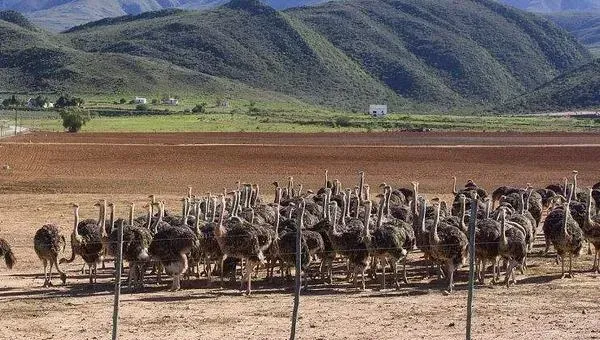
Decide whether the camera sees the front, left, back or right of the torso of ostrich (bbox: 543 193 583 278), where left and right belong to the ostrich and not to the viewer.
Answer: front

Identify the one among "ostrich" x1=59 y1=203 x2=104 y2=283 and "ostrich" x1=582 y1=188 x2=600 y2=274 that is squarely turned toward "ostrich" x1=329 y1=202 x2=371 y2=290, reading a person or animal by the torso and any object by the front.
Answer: "ostrich" x1=582 y1=188 x2=600 y2=274

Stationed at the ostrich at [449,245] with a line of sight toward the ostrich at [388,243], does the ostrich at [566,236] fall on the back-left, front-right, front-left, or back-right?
back-right

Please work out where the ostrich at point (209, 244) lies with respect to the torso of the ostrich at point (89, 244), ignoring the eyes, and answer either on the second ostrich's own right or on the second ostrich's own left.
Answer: on the second ostrich's own left

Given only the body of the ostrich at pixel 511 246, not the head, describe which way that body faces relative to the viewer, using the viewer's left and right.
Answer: facing the viewer and to the left of the viewer

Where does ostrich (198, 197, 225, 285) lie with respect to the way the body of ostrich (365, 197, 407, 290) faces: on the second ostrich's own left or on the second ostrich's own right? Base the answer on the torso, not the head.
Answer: on the second ostrich's own right

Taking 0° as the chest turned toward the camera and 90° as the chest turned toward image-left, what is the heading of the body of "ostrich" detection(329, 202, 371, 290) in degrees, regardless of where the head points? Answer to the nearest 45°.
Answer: approximately 45°

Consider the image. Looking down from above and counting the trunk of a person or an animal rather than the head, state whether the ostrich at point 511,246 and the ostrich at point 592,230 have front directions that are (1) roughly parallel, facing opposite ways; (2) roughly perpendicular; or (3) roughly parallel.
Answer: roughly parallel

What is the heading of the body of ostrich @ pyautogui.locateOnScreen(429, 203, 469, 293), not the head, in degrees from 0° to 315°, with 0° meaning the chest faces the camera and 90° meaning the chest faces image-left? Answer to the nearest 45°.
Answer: approximately 45°

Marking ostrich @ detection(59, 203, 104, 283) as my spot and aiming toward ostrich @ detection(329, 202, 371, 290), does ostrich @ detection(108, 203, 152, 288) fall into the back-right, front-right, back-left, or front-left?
front-right

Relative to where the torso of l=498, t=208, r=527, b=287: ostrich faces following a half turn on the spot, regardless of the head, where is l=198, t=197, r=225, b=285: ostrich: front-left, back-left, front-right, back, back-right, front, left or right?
back-left

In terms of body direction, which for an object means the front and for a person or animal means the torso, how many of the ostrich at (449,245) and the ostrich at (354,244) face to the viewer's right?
0

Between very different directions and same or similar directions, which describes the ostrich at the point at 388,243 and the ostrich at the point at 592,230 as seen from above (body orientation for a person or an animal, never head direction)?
same or similar directions

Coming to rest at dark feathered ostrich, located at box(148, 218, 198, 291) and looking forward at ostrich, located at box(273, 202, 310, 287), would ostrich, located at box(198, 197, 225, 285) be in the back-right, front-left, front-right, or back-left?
front-left

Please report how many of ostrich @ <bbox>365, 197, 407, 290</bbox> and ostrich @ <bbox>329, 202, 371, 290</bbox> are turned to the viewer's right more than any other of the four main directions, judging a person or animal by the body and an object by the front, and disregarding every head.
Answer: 0

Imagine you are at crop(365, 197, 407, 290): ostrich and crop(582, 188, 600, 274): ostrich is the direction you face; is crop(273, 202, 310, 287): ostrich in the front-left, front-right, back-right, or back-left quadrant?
back-left
